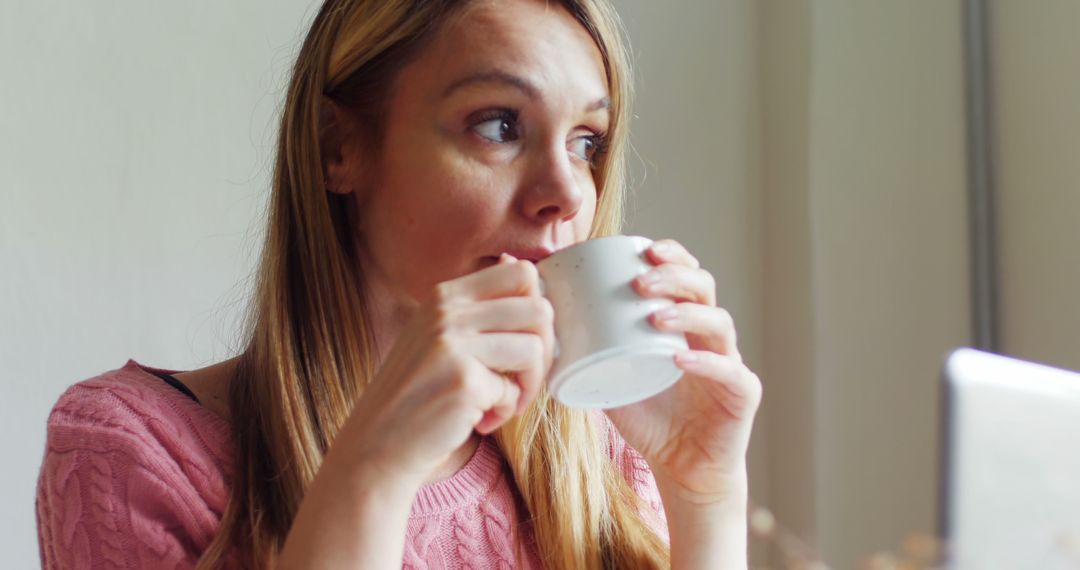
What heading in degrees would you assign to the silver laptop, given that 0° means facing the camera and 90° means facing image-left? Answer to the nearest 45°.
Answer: approximately 135°

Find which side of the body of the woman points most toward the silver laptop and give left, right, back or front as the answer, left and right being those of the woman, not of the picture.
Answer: front

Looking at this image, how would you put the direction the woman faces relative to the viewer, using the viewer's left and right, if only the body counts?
facing the viewer and to the right of the viewer

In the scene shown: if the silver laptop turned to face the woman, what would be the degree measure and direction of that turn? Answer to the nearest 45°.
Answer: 0° — it already faces them

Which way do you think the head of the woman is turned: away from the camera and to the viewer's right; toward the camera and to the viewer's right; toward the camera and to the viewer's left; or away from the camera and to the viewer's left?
toward the camera and to the viewer's right
